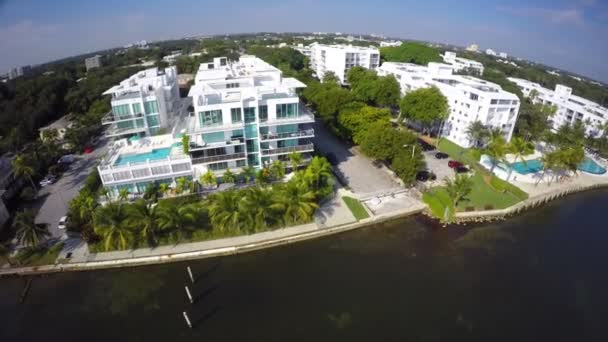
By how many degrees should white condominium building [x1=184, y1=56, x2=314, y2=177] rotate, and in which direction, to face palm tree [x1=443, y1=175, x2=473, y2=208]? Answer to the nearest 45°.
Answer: approximately 90° to its left

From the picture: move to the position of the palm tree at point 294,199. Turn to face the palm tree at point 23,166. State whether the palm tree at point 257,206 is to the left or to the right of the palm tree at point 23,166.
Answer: left

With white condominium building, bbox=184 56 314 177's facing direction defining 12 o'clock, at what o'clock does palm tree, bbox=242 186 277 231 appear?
The palm tree is roughly at 12 o'clock from the white condominium building.

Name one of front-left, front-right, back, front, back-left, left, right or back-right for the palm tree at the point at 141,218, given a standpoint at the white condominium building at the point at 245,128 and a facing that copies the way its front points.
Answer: front-right

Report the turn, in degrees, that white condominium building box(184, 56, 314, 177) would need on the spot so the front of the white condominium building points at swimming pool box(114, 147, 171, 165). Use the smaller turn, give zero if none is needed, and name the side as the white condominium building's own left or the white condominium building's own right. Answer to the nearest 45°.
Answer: approximately 90° to the white condominium building's own right

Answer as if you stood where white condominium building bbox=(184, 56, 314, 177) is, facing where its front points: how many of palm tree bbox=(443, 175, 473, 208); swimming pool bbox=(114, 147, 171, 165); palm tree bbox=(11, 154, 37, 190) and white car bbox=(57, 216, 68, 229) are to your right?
3

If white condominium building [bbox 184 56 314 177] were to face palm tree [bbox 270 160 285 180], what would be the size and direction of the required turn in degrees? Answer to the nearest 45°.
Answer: approximately 45° to its left

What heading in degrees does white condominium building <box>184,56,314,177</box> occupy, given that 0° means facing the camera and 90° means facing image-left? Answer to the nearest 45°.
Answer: approximately 0°

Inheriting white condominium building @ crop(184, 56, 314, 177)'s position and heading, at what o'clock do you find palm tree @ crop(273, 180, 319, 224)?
The palm tree is roughly at 11 o'clock from the white condominium building.

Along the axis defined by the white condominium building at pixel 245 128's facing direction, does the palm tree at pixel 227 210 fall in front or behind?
in front

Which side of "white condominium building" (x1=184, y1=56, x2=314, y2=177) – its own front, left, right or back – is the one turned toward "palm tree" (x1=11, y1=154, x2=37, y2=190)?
right
